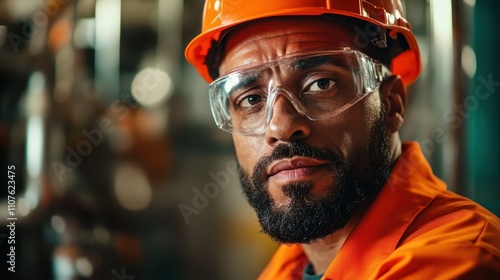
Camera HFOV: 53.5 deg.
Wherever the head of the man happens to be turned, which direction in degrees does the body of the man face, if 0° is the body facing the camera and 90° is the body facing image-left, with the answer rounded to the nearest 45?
approximately 45°
